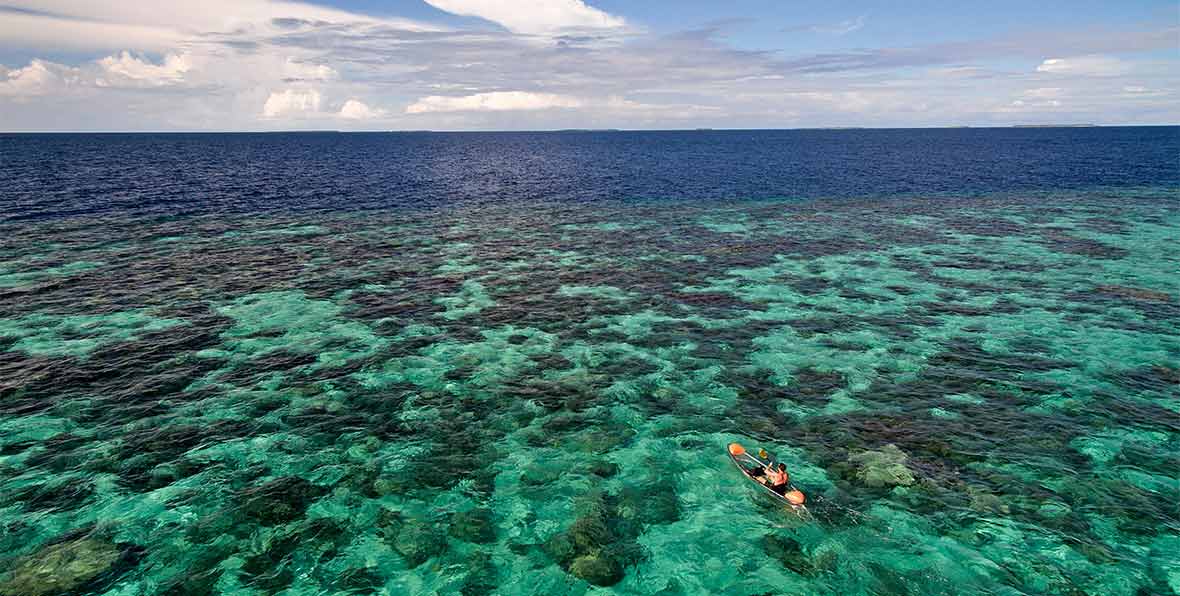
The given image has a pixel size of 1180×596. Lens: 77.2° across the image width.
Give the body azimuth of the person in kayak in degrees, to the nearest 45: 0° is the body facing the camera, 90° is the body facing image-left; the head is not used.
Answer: approximately 135°
